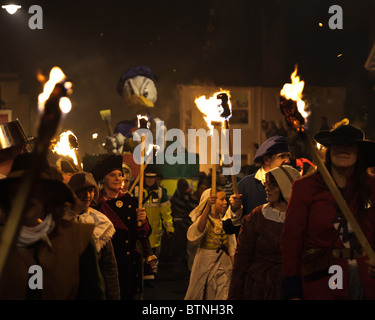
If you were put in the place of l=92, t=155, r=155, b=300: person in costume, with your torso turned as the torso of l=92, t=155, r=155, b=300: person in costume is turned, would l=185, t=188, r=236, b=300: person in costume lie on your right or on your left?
on your left

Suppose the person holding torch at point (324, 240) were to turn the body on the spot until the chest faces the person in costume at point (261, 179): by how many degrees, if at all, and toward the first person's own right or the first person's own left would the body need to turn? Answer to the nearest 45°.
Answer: approximately 180°

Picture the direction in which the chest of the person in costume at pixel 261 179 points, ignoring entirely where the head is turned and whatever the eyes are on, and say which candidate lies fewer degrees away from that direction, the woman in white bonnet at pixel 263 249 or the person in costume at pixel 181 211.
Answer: the woman in white bonnet

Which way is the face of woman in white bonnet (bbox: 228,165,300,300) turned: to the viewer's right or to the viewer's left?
to the viewer's left

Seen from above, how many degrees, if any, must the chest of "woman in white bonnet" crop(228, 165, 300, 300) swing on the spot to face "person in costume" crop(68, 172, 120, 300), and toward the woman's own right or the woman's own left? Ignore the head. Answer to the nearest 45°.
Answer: approximately 45° to the woman's own right

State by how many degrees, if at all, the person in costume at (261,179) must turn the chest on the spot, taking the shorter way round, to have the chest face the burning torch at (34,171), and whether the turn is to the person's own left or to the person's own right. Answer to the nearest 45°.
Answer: approximately 45° to the person's own right

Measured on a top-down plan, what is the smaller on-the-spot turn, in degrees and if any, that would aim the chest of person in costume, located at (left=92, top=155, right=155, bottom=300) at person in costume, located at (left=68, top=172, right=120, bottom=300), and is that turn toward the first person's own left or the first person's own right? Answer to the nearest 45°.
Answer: approximately 45° to the first person's own right

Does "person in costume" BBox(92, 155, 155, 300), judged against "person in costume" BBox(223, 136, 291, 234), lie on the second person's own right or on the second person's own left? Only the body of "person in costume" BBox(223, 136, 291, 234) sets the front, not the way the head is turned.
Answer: on the second person's own right

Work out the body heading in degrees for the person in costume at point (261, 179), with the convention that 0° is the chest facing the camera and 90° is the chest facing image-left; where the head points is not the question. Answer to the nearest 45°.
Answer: approximately 315°

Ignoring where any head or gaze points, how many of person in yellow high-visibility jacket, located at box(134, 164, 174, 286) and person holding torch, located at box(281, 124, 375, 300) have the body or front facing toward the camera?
2
